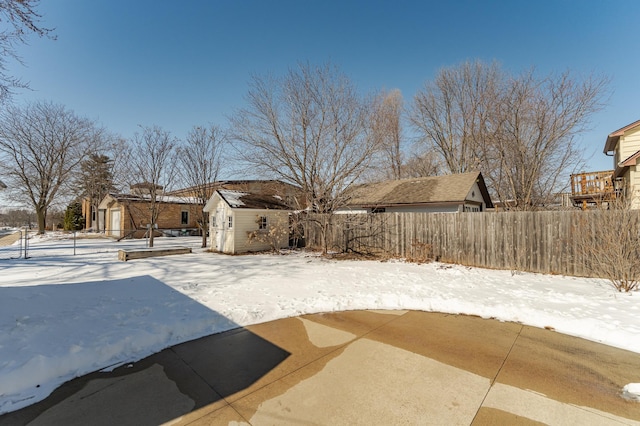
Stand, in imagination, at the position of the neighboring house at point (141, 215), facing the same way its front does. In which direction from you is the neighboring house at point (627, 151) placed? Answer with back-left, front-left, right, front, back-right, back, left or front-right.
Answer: left

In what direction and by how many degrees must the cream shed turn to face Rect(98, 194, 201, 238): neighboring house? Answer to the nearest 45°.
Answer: approximately 90° to its right

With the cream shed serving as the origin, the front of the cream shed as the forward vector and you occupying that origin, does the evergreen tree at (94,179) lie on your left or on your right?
on your right

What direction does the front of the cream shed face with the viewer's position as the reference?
facing the viewer and to the left of the viewer

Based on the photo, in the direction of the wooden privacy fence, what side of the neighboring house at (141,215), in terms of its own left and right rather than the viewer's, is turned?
left

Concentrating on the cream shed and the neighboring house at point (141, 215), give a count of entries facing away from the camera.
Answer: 0

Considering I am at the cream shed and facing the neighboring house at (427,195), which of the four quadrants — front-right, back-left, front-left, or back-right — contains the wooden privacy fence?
front-right

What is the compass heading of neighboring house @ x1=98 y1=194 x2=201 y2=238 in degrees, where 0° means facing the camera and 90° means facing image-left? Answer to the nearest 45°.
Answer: approximately 45°
